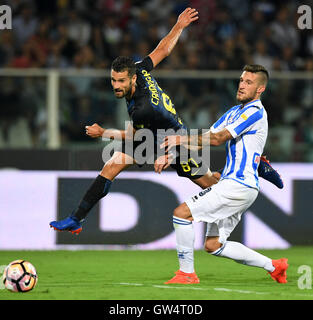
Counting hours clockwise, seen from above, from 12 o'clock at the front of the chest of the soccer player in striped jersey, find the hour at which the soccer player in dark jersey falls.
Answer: The soccer player in dark jersey is roughly at 1 o'clock from the soccer player in striped jersey.

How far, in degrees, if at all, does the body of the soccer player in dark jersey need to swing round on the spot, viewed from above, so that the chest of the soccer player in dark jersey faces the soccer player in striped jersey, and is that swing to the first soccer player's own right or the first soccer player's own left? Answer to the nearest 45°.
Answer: approximately 135° to the first soccer player's own left

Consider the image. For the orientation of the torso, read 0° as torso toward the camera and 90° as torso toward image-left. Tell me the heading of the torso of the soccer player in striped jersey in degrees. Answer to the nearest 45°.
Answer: approximately 90°

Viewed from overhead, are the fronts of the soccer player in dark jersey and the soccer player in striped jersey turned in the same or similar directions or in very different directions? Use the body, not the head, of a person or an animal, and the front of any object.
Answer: same or similar directions

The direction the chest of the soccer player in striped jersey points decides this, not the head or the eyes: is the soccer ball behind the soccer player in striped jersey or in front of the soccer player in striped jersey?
in front

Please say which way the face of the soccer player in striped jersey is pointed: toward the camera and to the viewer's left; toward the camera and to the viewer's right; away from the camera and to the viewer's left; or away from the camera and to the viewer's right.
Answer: toward the camera and to the viewer's left

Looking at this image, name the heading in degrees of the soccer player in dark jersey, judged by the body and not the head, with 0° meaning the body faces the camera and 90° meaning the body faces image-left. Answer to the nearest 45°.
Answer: approximately 90°
